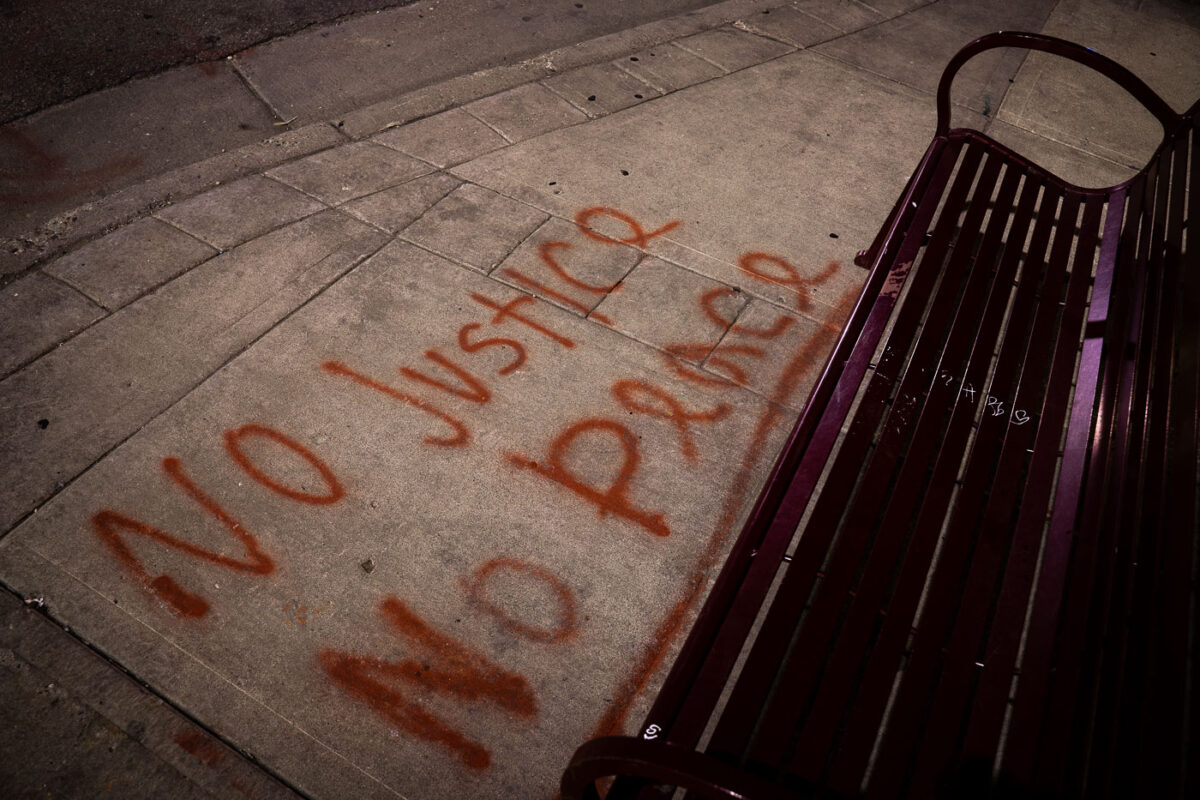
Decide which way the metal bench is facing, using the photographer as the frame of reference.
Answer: facing to the left of the viewer
